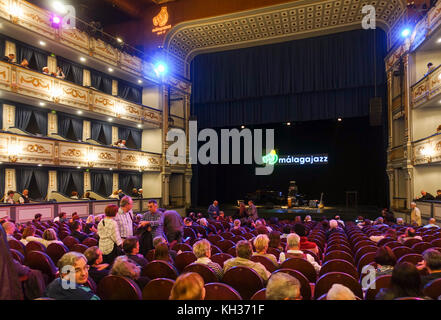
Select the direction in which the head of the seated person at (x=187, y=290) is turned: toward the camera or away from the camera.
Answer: away from the camera

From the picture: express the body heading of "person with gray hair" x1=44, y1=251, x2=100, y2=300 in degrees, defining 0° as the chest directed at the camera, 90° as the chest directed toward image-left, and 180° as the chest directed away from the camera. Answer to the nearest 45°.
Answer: approximately 315°

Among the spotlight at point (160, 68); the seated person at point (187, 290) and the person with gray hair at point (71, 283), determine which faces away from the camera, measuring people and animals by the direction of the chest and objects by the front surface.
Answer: the seated person

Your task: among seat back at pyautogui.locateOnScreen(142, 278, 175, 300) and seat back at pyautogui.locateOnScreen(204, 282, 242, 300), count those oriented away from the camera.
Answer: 2

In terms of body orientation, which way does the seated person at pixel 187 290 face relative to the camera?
away from the camera

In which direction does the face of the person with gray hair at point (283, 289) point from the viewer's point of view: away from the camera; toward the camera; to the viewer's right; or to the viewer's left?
away from the camera

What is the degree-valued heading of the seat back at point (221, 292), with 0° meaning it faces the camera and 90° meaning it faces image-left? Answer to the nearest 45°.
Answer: approximately 180°

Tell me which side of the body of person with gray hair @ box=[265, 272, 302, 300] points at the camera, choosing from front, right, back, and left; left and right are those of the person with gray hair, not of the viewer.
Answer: back

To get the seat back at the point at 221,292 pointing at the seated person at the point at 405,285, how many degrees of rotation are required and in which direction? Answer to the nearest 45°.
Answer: approximately 90° to its right
